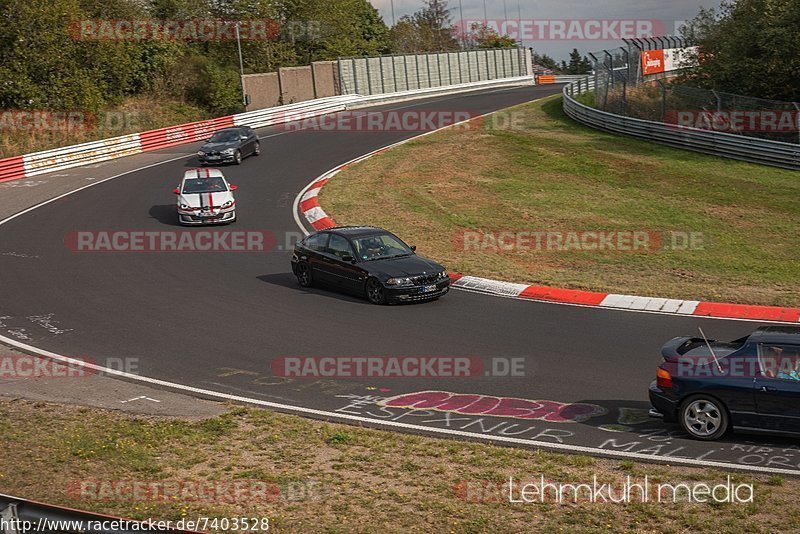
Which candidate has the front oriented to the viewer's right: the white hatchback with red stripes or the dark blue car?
the dark blue car

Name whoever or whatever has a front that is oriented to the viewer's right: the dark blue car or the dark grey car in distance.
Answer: the dark blue car

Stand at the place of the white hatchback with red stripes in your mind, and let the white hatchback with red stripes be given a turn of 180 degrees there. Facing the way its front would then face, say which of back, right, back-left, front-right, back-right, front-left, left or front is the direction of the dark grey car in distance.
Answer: front

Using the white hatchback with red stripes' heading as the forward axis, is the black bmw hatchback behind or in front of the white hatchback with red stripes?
in front

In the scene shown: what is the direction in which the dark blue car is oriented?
to the viewer's right

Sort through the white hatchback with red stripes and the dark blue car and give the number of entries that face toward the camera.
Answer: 1

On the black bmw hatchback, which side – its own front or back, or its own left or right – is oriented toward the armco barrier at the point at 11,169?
back

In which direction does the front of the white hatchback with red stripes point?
toward the camera

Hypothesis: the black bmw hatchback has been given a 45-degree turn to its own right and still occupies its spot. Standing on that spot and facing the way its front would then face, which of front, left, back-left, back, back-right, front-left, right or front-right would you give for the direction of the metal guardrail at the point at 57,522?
front

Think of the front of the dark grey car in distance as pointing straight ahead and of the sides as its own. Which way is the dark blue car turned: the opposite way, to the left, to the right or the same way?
to the left

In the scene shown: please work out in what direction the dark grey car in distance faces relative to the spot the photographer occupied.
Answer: facing the viewer and to the left of the viewer

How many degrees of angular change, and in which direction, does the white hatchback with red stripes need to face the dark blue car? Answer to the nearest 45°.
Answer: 0° — it already faces it

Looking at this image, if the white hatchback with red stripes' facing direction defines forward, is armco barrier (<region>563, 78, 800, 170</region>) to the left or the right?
on its left

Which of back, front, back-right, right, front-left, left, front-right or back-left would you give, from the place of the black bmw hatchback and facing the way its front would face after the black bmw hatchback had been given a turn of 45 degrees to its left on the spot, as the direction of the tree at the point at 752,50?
front-left

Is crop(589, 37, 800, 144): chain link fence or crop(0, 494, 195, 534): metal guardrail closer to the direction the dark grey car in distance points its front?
the metal guardrail

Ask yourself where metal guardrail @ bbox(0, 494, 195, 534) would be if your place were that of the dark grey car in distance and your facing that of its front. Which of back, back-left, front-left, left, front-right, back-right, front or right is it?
front-left

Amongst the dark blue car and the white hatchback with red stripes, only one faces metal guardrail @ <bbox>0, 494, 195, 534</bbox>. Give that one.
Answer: the white hatchback with red stripes

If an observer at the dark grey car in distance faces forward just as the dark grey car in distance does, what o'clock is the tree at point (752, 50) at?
The tree is roughly at 8 o'clock from the dark grey car in distance.

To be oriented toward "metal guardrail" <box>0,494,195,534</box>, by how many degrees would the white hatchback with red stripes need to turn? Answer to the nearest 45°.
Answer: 0° — it already faces it
